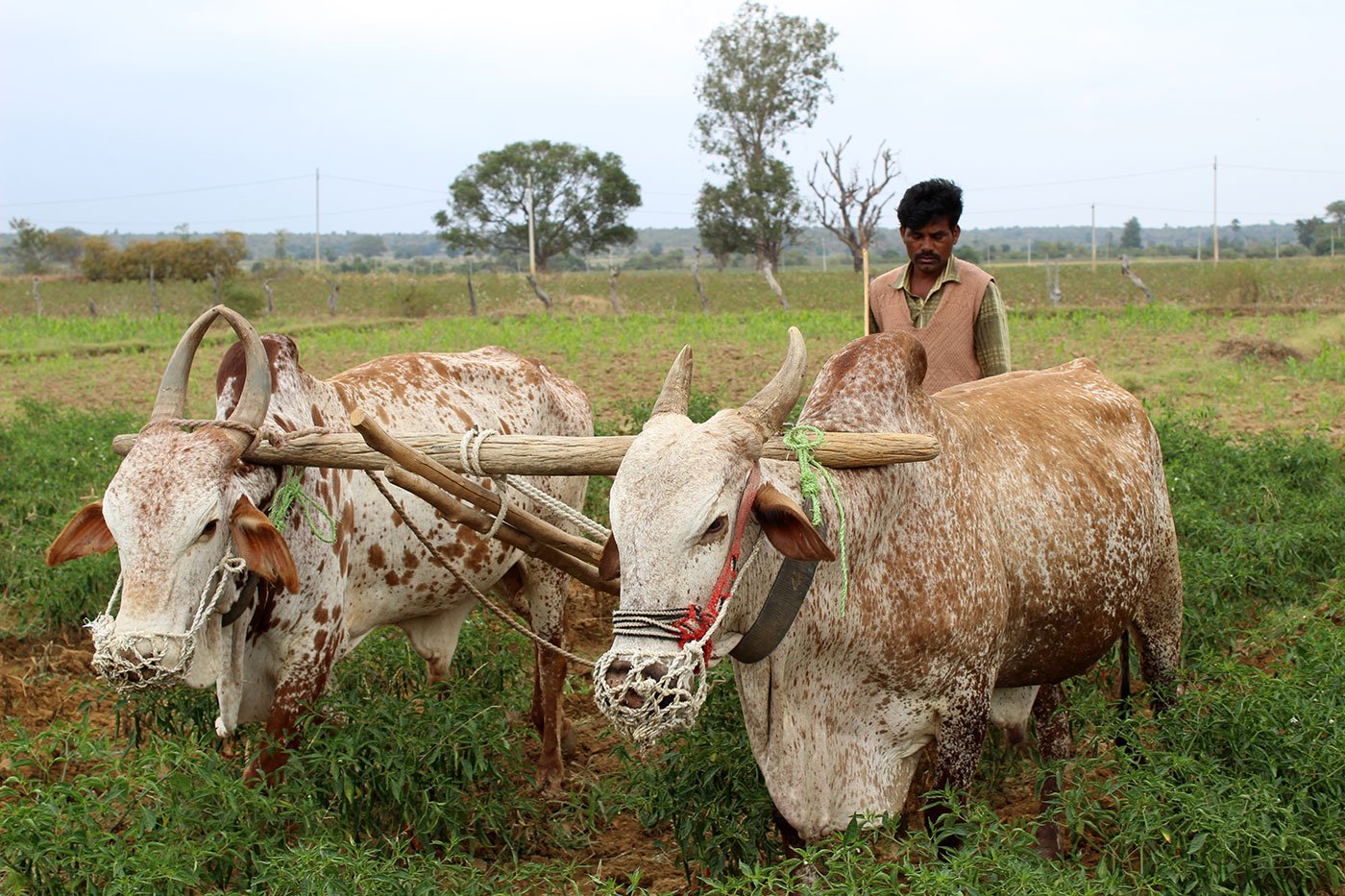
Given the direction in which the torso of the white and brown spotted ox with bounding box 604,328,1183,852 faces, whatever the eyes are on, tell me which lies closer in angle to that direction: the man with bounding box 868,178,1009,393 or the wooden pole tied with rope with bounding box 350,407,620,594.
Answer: the wooden pole tied with rope

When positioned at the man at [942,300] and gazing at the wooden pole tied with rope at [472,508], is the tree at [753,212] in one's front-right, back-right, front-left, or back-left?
back-right

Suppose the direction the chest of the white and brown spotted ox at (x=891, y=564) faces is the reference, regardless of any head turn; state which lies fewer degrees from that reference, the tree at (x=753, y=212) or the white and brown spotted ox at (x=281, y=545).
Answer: the white and brown spotted ox

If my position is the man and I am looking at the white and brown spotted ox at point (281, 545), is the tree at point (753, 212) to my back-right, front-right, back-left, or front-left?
back-right

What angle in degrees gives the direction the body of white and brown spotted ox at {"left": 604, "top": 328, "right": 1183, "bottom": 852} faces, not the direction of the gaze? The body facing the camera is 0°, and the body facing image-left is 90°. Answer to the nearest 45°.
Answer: approximately 45°

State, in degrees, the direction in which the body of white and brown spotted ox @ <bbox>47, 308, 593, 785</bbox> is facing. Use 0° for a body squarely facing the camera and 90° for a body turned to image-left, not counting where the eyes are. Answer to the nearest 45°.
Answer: approximately 45°

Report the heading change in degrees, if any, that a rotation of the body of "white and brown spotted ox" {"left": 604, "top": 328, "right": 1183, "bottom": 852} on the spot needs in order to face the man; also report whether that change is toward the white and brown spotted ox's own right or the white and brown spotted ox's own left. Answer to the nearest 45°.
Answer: approximately 135° to the white and brown spotted ox's own right

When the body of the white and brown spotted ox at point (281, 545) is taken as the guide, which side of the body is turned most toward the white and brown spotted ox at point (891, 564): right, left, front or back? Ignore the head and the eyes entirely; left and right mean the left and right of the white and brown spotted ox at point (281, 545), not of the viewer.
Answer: left
